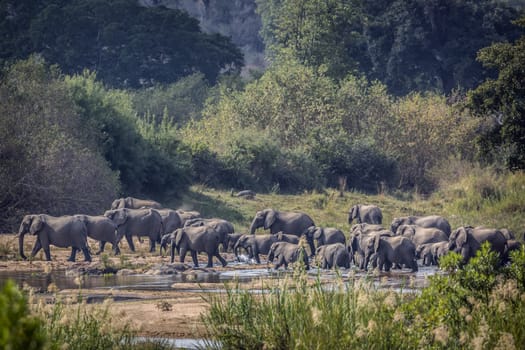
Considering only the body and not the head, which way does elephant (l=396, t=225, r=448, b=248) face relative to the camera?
to the viewer's left

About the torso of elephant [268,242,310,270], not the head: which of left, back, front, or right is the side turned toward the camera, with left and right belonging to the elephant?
left

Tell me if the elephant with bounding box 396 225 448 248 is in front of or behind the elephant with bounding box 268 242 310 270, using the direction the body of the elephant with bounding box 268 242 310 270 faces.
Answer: behind

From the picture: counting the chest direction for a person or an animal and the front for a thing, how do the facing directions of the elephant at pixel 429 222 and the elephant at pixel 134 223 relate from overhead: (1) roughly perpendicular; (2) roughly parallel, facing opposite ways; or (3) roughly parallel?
roughly parallel

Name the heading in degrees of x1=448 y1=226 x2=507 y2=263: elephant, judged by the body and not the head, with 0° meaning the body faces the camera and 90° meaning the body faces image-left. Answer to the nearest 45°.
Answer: approximately 90°

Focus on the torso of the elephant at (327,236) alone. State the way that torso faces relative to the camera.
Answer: to the viewer's left

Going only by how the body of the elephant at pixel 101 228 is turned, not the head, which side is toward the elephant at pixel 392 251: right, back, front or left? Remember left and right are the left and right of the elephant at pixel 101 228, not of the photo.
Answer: back

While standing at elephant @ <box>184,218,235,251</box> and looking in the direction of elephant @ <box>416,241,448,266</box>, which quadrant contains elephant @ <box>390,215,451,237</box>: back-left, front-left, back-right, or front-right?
front-left

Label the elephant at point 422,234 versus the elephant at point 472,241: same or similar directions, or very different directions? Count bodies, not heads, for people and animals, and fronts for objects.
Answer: same or similar directions

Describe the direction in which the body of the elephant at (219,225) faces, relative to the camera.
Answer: to the viewer's left

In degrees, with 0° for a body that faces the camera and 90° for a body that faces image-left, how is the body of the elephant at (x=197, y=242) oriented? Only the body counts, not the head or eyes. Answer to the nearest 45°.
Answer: approximately 90°

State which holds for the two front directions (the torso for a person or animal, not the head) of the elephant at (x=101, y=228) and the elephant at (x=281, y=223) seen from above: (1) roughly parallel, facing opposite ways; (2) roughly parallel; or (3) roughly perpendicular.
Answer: roughly parallel

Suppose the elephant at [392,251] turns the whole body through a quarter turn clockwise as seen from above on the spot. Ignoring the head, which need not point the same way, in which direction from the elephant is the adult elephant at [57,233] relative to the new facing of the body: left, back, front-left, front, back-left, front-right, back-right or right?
left

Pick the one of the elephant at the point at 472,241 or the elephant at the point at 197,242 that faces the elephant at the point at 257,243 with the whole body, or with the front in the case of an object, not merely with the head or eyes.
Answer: the elephant at the point at 472,241

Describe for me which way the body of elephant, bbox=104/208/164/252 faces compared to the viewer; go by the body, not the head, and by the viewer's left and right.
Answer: facing to the left of the viewer

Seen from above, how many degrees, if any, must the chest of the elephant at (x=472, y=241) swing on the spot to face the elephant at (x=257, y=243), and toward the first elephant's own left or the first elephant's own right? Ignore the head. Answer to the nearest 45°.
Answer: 0° — it already faces it

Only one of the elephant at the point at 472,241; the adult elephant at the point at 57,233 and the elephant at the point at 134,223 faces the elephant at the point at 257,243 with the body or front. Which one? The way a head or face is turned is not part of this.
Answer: the elephant at the point at 472,241
